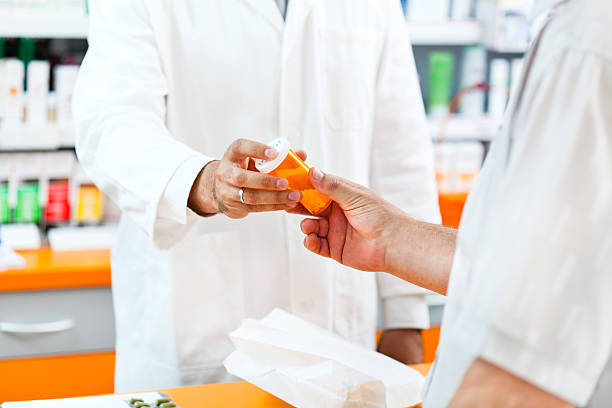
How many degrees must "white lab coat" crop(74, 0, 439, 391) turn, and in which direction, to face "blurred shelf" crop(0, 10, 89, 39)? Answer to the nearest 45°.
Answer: approximately 135° to its right

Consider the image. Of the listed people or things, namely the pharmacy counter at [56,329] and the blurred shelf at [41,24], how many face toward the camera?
2

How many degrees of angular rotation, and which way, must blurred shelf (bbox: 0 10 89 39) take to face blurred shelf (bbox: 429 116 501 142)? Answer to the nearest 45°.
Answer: approximately 90° to its left
